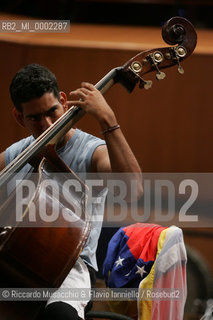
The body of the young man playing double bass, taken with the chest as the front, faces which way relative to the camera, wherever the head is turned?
toward the camera
